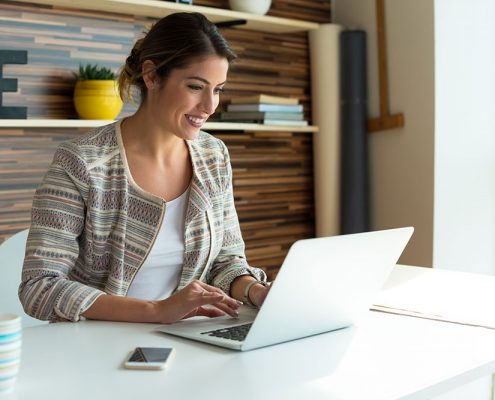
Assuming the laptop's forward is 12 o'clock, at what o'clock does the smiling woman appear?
The smiling woman is roughly at 12 o'clock from the laptop.

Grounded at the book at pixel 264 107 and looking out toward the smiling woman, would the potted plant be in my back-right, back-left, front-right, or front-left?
front-right

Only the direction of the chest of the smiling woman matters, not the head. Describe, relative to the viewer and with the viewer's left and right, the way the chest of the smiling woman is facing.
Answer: facing the viewer and to the right of the viewer

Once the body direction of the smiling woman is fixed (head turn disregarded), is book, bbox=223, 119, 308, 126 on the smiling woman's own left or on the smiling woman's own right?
on the smiling woman's own left

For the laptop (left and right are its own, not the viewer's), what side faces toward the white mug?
left

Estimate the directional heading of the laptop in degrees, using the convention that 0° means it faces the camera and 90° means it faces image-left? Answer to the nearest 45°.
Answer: approximately 135°

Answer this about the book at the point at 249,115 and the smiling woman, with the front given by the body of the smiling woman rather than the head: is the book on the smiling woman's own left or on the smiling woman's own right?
on the smiling woman's own left

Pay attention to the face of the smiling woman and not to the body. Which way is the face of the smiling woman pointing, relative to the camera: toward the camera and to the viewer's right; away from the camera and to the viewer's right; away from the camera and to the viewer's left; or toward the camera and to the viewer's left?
toward the camera and to the viewer's right

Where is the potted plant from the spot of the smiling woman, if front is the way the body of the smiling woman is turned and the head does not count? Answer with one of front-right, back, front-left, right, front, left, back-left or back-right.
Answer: back-left

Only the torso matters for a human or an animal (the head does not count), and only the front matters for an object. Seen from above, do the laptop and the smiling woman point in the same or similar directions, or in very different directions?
very different directions

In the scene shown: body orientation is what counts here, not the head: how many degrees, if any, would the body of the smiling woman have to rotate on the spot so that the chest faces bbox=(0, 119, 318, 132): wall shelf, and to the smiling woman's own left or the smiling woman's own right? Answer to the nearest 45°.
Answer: approximately 135° to the smiling woman's own left

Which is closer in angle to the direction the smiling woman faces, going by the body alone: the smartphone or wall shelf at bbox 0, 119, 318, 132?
the smartphone
